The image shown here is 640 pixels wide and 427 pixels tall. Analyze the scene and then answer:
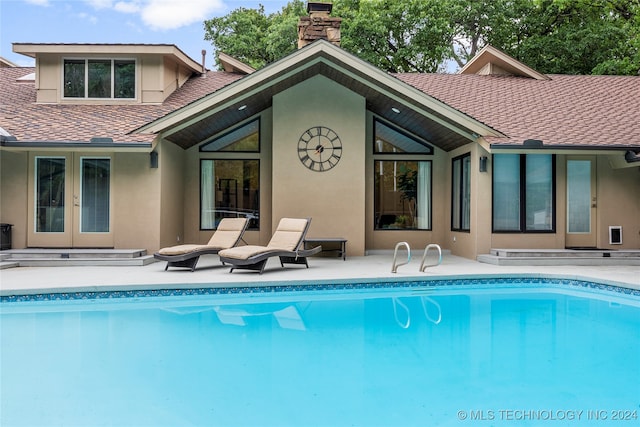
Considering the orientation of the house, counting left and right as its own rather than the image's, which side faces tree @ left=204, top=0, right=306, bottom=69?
back

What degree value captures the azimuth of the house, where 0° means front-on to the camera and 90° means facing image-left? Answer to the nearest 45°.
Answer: approximately 0°

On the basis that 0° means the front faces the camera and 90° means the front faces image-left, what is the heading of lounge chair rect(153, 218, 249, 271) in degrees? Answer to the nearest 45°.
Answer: approximately 45°

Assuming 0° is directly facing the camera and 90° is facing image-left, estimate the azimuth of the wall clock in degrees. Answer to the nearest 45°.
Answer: approximately 0°

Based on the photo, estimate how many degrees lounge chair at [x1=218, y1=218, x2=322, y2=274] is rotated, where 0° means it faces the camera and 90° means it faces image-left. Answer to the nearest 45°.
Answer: approximately 45°

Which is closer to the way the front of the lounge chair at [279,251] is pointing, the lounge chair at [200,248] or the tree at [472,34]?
the lounge chair

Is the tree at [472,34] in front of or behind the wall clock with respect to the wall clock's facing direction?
behind

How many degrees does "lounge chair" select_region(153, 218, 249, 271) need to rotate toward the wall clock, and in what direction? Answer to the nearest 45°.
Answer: approximately 180°

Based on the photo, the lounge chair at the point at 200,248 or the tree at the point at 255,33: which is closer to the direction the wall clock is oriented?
the lounge chair
